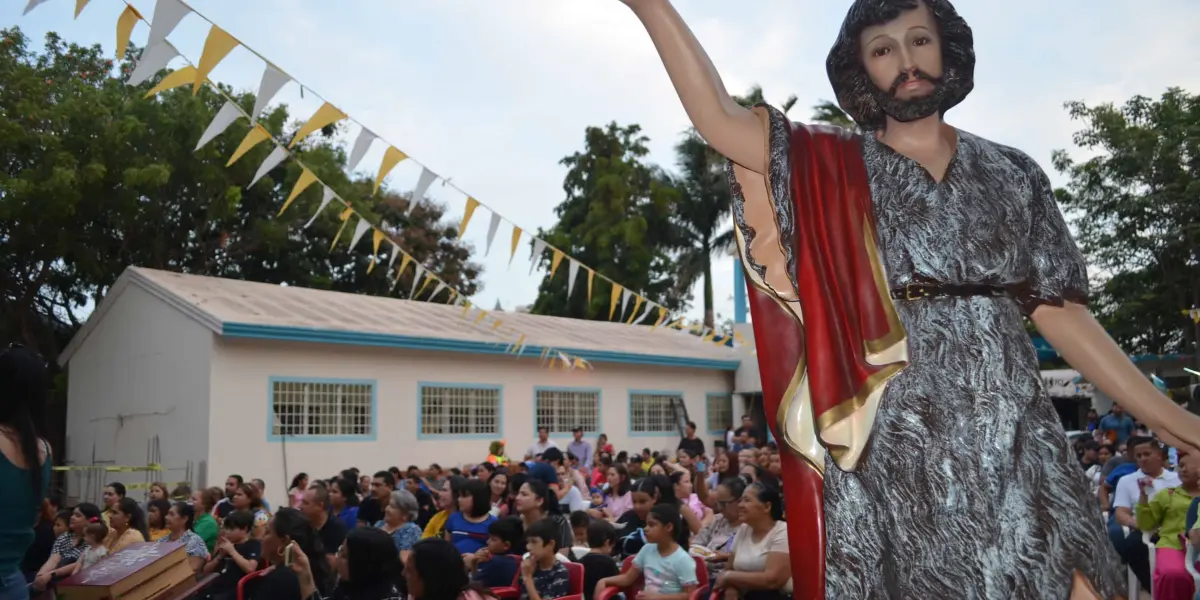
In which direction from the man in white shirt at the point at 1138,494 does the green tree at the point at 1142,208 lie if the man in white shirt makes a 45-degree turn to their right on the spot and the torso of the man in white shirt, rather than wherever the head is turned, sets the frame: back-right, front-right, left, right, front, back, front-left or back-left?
right

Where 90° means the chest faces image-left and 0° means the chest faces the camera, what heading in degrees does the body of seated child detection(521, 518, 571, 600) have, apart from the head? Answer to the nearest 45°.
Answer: approximately 45°

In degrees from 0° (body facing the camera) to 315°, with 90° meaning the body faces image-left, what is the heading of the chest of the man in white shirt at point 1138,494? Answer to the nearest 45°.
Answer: approximately 45°

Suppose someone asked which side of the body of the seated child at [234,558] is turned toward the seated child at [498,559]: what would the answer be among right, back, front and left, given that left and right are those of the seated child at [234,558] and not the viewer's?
left

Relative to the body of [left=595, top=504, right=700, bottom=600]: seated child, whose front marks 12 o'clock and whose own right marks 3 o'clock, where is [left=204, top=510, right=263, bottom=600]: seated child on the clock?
[left=204, top=510, right=263, bottom=600]: seated child is roughly at 2 o'clock from [left=595, top=504, right=700, bottom=600]: seated child.

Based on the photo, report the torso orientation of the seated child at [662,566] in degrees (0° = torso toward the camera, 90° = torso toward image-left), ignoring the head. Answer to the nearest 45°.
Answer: approximately 45°

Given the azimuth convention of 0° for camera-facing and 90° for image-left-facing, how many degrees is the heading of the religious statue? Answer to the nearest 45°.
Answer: approximately 0°

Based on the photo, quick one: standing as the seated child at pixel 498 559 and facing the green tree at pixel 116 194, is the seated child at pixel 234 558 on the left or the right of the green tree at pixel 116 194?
left

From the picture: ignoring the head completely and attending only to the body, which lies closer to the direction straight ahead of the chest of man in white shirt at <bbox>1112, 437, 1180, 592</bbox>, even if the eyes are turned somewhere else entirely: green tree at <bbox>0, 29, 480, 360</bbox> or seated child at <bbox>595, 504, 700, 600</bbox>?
the seated child
